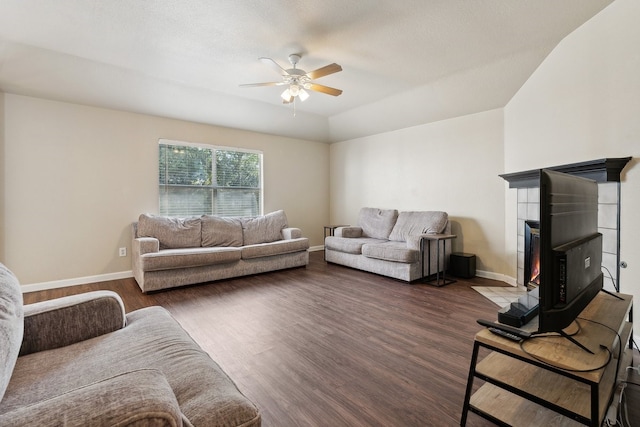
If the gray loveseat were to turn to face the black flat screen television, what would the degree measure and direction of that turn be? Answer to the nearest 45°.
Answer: approximately 45° to its left

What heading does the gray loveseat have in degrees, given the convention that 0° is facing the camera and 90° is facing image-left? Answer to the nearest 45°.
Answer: approximately 45°

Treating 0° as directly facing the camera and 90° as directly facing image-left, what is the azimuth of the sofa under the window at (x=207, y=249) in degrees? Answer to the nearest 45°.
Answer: approximately 315°

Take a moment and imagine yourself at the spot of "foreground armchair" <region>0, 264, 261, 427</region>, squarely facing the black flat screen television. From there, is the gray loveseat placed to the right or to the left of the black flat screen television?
left

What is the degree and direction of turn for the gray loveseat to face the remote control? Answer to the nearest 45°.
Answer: approximately 45° to its left

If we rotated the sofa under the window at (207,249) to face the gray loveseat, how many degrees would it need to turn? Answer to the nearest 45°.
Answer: approximately 45° to its left

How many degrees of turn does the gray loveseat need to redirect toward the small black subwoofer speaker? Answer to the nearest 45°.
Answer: approximately 135° to its left
